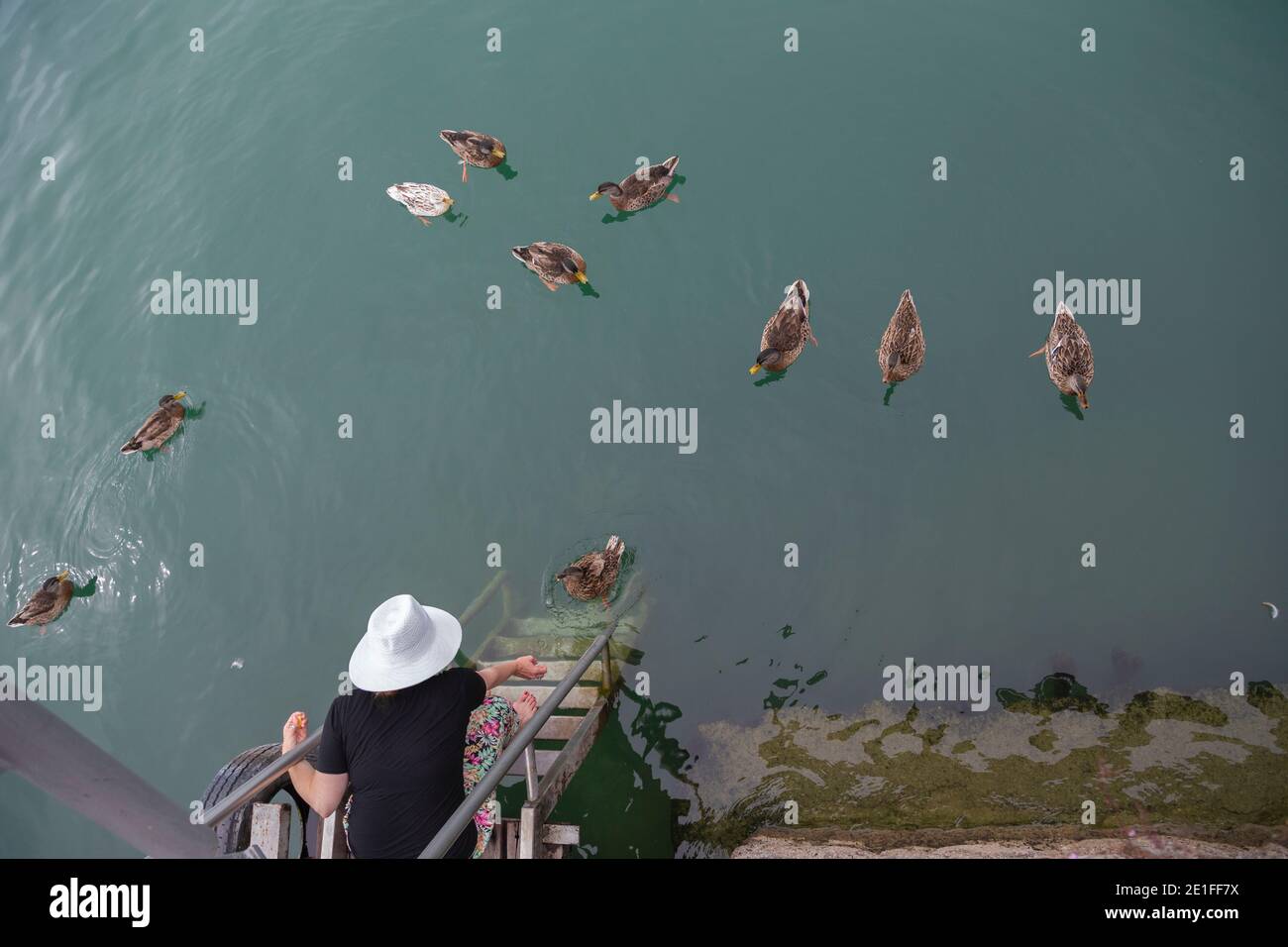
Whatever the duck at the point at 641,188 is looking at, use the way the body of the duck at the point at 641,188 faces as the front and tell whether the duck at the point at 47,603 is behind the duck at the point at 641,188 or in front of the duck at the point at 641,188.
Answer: in front

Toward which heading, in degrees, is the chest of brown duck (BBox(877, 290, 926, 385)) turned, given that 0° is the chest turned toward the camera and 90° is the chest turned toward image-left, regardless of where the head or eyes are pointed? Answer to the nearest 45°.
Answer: approximately 0°

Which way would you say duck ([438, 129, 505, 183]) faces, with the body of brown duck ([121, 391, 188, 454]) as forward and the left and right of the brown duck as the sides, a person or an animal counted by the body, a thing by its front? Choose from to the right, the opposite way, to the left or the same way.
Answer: to the right

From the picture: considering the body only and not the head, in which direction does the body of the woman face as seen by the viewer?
away from the camera

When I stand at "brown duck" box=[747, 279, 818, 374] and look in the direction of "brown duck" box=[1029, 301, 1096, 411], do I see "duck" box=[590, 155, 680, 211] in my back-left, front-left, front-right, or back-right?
back-left

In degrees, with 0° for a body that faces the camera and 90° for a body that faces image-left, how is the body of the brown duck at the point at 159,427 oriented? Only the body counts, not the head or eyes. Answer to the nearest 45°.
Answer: approximately 225°

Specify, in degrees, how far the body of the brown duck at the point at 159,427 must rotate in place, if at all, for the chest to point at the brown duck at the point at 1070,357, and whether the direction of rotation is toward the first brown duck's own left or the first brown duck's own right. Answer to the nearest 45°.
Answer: approximately 90° to the first brown duck's own right

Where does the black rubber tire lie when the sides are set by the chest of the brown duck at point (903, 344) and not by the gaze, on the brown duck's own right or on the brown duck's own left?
on the brown duck's own right

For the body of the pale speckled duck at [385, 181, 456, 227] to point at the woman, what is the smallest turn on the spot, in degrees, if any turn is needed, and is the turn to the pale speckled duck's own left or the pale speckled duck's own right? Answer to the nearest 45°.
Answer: approximately 90° to the pale speckled duck's own right

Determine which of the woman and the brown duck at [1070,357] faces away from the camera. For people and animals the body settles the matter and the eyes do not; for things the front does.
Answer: the woman

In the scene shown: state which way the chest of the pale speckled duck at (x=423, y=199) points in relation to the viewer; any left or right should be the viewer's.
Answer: facing to the right of the viewer

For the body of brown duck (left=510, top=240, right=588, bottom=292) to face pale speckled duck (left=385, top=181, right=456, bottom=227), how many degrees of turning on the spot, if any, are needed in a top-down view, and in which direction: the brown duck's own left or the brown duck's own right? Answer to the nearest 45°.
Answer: approximately 180°

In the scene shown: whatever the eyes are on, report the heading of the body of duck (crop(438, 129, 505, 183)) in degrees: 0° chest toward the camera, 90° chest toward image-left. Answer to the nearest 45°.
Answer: approximately 315°
